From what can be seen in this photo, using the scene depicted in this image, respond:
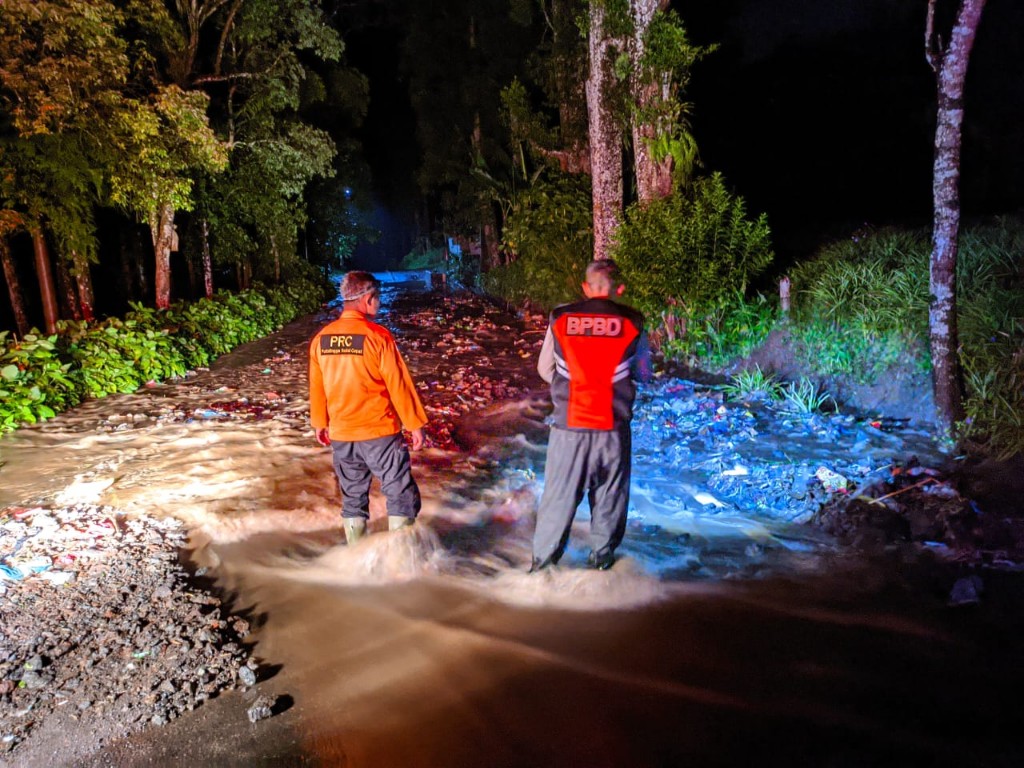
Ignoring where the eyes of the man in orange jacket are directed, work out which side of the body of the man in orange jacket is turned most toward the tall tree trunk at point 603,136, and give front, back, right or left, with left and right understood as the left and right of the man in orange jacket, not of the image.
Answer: front

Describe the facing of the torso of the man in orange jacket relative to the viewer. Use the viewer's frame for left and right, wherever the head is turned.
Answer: facing away from the viewer and to the right of the viewer

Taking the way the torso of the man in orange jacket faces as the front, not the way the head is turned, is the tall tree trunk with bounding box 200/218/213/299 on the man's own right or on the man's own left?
on the man's own left

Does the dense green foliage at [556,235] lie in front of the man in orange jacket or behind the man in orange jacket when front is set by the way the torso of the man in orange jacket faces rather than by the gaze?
in front

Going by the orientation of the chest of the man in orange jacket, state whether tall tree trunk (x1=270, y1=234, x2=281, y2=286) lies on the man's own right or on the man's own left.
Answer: on the man's own left

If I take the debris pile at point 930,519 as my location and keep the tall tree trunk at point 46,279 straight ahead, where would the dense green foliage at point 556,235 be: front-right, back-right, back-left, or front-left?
front-right

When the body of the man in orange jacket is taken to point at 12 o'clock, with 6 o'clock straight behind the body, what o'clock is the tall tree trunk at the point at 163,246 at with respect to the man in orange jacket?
The tall tree trunk is roughly at 10 o'clock from the man in orange jacket.

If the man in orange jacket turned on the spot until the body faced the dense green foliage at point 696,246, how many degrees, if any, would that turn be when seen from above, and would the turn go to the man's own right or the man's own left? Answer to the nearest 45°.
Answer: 0° — they already face it

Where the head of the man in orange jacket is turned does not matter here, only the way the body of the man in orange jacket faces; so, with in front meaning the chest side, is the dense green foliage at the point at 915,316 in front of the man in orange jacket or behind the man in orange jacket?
in front

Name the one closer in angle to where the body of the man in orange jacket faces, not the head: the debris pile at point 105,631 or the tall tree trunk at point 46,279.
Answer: the tall tree trunk
